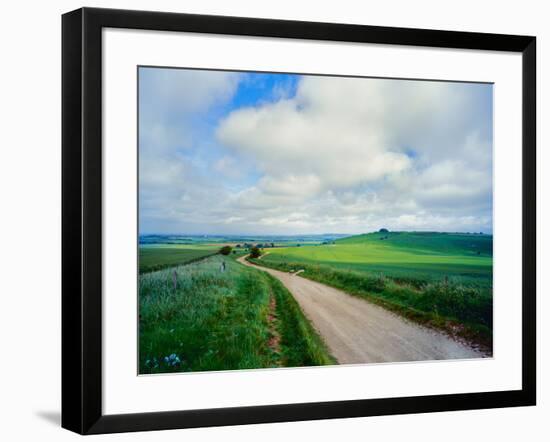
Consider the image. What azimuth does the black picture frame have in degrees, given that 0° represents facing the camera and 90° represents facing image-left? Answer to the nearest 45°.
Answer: approximately 315°
